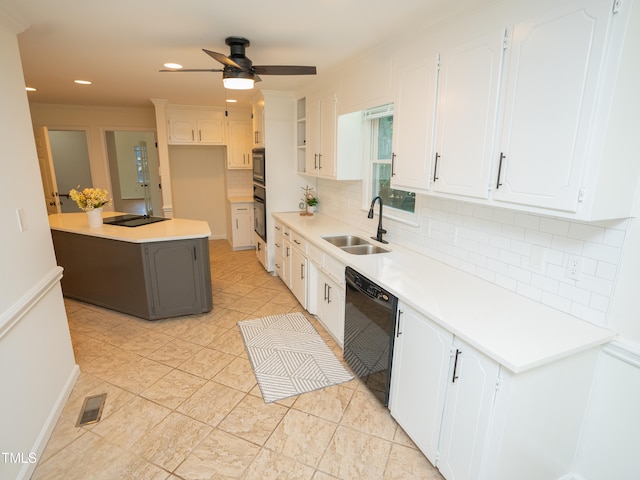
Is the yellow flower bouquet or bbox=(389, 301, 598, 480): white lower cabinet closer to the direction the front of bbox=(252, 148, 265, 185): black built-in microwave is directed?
the yellow flower bouquet

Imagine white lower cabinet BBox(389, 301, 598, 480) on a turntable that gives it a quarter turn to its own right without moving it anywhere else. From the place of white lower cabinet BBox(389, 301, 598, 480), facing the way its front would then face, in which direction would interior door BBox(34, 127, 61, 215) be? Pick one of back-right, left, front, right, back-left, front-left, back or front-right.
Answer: front-left

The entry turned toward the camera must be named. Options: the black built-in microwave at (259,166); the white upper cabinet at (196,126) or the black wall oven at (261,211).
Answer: the white upper cabinet

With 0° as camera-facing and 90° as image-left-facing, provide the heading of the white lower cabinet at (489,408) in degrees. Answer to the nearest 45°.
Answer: approximately 45°

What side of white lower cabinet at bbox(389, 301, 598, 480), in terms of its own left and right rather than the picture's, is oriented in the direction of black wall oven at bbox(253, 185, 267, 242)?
right

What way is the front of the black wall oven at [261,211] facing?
to the viewer's left

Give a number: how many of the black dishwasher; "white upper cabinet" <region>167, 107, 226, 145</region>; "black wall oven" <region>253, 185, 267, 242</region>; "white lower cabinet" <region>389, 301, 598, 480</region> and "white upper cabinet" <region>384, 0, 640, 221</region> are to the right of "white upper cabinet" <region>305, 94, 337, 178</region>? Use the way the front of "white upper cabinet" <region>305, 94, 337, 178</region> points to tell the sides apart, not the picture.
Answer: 2

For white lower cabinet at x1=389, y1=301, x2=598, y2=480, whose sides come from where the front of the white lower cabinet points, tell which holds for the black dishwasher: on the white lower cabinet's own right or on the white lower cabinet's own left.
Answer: on the white lower cabinet's own right

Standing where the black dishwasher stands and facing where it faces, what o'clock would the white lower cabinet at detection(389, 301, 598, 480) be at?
The white lower cabinet is roughly at 9 o'clock from the black dishwasher.

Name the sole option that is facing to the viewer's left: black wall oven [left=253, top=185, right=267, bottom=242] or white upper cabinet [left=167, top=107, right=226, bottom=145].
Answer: the black wall oven

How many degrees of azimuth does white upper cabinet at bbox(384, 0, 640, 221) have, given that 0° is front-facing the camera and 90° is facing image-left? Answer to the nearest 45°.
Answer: approximately 45°

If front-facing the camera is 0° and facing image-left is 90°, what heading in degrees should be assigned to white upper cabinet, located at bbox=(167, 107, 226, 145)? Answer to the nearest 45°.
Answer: approximately 0°

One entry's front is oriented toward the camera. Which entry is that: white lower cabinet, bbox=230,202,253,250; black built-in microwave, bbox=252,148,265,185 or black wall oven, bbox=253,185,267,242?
the white lower cabinet

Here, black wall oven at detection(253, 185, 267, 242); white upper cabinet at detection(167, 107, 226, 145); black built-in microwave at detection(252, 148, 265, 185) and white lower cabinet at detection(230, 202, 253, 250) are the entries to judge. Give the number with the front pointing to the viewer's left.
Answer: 2

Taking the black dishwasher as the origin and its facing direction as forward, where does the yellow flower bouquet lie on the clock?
The yellow flower bouquet is roughly at 2 o'clock from the black dishwasher.
